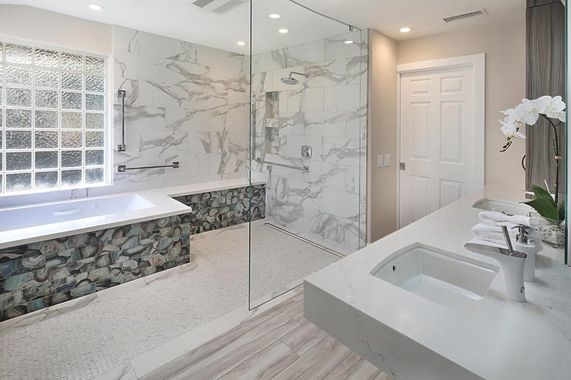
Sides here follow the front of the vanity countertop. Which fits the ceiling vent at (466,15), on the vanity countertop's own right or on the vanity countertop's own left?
on the vanity countertop's own right

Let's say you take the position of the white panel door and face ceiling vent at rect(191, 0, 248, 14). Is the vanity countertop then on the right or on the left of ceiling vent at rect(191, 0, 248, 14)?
left

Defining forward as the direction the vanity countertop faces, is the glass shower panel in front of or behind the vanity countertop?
in front

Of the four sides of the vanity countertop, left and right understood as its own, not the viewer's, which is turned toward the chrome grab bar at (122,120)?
front

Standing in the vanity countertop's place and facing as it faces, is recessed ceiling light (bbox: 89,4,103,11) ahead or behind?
ahead

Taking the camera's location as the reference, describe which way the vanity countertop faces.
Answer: facing away from the viewer and to the left of the viewer

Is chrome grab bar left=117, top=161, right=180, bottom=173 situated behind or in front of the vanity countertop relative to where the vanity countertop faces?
in front
